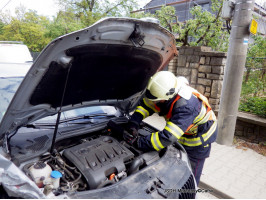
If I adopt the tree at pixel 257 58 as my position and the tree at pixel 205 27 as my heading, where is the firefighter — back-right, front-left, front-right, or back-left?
back-left

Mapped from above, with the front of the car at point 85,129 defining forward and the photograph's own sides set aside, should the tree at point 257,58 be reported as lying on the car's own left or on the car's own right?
on the car's own left

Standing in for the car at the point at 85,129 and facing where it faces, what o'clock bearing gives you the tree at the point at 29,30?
The tree is roughly at 7 o'clock from the car.

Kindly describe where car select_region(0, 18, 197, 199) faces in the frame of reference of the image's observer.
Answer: facing the viewer and to the right of the viewer

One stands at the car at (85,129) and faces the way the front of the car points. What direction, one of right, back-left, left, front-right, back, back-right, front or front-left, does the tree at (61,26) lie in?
back-left

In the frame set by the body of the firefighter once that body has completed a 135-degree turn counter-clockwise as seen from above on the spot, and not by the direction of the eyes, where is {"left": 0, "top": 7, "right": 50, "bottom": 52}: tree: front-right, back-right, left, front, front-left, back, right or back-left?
back-left

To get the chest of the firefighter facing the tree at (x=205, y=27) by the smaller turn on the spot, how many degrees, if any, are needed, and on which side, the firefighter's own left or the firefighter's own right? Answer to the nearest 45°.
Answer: approximately 135° to the firefighter's own right

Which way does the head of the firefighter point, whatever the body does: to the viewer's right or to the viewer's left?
to the viewer's left
